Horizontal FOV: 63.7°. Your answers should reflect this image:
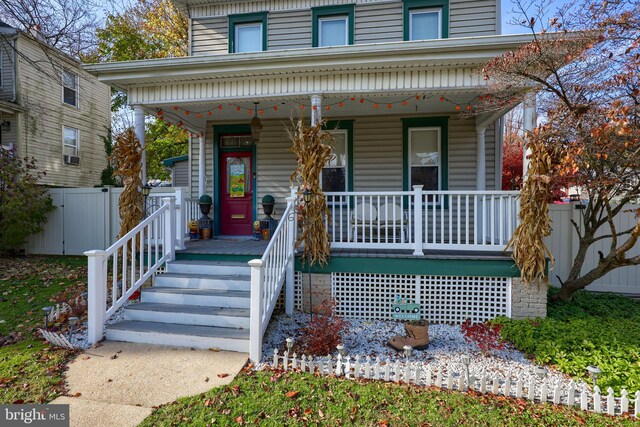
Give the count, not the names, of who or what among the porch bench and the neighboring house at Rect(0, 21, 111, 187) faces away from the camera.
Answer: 0

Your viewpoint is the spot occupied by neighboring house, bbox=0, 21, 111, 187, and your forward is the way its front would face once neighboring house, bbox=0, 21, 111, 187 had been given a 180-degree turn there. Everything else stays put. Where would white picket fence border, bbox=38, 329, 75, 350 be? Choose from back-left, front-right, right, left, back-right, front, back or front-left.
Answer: back-right

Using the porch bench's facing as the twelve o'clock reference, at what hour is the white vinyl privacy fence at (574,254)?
The white vinyl privacy fence is roughly at 9 o'clock from the porch bench.

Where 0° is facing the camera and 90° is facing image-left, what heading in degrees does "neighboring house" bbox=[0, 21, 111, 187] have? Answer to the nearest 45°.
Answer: approximately 45°

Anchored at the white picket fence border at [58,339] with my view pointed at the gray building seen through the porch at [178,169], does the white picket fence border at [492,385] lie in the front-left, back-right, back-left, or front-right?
back-right

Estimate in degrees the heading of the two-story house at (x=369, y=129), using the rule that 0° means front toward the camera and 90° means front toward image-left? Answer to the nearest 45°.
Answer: approximately 0°

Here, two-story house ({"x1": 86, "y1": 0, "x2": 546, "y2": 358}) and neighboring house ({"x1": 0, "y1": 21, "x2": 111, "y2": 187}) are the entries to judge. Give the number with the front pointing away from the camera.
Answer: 0

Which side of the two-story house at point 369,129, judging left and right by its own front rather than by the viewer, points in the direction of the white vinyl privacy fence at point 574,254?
left

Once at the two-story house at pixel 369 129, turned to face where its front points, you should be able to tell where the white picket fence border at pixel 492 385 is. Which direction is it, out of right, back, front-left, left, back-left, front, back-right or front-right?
front

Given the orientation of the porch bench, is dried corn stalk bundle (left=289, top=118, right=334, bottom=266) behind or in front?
in front

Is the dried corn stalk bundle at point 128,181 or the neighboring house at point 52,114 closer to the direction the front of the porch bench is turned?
the dried corn stalk bundle

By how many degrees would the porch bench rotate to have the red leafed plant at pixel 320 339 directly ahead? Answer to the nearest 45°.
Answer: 0° — it already faces it

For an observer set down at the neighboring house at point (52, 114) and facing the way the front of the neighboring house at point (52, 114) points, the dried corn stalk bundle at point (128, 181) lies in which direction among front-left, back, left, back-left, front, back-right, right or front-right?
front-left

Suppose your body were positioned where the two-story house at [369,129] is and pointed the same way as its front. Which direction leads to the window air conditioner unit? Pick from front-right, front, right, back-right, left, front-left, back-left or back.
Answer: back-right
